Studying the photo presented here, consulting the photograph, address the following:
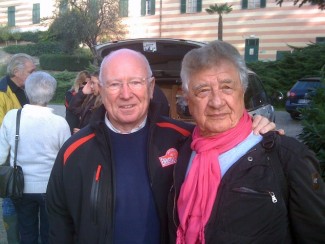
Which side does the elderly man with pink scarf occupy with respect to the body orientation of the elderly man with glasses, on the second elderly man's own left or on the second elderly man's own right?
on the second elderly man's own left

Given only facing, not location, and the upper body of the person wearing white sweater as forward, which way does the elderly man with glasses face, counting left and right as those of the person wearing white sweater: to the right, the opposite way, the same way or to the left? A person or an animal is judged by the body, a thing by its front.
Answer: the opposite way

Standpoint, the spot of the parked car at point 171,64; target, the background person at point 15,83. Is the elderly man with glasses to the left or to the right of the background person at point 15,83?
left

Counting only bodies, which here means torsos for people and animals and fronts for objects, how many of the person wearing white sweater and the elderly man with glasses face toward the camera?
1

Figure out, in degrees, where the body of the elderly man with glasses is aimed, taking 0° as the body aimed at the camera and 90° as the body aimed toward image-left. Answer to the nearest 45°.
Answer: approximately 0°

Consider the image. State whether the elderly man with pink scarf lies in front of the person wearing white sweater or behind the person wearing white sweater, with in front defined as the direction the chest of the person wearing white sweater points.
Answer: behind

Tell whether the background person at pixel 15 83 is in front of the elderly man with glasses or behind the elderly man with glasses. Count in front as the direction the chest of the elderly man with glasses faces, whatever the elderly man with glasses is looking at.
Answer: behind

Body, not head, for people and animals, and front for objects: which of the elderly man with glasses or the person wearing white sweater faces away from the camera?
the person wearing white sweater

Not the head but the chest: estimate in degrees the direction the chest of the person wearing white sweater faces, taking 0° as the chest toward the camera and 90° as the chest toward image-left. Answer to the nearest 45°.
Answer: approximately 180°

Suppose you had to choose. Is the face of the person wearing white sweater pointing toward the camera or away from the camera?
away from the camera

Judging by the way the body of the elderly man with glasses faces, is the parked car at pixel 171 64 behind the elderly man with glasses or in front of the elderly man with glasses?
behind
